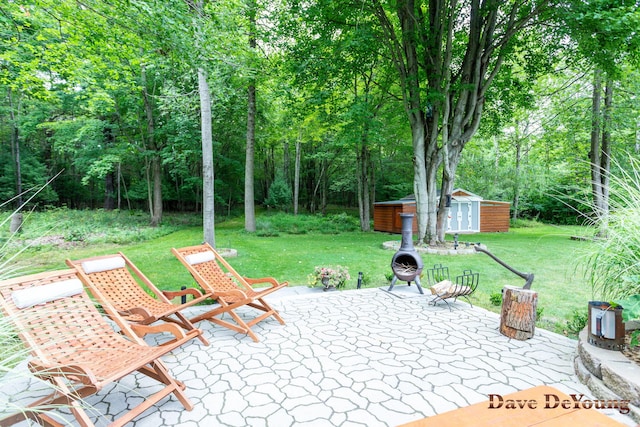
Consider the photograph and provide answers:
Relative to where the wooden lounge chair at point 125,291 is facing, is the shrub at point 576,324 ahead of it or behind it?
ahead

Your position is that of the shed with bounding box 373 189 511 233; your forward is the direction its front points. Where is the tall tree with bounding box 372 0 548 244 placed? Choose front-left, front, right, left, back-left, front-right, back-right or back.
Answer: front

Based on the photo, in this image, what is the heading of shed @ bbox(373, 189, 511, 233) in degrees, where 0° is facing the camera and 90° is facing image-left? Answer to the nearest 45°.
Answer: approximately 0°

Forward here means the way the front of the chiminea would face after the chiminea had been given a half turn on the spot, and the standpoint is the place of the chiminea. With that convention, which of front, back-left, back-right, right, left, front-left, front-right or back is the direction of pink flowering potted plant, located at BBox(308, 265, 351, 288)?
left

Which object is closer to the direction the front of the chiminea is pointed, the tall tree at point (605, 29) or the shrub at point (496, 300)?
the shrub

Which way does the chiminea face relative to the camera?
toward the camera

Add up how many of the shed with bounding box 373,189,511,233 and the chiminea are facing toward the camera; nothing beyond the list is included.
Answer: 2

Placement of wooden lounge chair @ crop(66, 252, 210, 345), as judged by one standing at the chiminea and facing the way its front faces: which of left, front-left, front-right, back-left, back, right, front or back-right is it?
front-right

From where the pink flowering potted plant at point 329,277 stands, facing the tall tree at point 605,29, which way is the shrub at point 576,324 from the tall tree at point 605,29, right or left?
right

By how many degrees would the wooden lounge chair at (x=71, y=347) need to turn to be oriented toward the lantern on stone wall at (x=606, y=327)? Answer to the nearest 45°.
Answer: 0° — it already faces it

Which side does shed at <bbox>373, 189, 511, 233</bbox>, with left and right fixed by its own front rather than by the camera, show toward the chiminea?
front

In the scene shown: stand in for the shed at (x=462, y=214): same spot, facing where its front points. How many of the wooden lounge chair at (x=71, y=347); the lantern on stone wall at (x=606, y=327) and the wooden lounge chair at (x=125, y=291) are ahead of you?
3

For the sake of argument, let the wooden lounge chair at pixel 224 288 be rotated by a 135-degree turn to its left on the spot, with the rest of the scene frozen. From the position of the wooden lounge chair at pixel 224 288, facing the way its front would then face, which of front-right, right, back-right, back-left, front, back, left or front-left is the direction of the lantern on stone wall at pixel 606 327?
back-right

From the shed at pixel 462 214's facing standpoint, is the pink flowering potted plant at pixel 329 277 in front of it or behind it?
in front

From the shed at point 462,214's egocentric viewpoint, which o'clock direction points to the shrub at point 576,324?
The shrub is roughly at 12 o'clock from the shed.

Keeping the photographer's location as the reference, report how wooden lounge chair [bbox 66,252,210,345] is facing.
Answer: facing the viewer and to the right of the viewer
